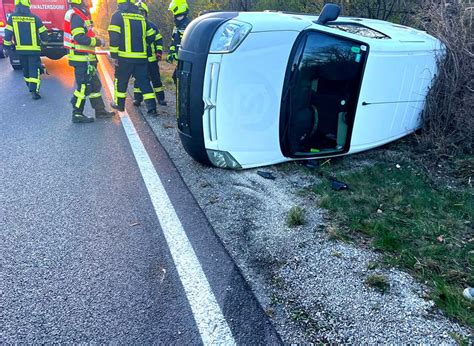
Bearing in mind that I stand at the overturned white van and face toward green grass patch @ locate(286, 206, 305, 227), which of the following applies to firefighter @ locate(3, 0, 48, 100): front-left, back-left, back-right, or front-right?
back-right

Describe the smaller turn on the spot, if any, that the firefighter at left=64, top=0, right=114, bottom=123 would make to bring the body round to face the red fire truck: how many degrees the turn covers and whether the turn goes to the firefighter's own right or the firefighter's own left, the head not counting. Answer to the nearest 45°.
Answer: approximately 90° to the firefighter's own left

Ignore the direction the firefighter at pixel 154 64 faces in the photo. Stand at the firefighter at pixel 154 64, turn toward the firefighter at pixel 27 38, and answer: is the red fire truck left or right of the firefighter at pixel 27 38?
right

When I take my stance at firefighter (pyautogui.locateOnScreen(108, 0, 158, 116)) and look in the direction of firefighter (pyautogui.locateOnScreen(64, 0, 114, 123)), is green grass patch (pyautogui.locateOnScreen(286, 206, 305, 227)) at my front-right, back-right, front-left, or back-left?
back-left

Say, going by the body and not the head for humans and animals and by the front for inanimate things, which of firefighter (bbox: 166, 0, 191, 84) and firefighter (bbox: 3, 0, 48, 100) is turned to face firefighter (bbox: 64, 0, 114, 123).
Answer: firefighter (bbox: 166, 0, 191, 84)

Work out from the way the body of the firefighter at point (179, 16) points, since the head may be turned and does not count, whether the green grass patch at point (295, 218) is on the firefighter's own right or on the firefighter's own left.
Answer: on the firefighter's own left
